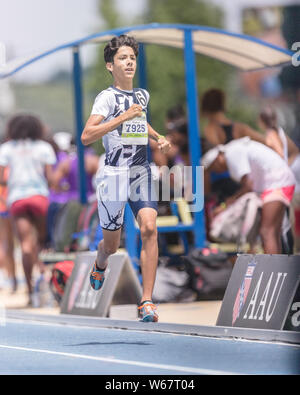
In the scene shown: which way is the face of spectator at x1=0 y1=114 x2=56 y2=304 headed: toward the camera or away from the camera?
away from the camera

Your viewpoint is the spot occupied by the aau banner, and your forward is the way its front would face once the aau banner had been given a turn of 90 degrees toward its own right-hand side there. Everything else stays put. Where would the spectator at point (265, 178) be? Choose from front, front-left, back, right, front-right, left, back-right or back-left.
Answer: right

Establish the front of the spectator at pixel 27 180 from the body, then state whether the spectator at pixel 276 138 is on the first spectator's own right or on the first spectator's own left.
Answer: on the first spectator's own right

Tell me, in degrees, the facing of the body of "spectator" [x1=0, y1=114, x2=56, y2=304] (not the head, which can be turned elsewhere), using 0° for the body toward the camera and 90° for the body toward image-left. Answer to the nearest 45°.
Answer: approximately 180°

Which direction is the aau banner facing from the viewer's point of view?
toward the camera

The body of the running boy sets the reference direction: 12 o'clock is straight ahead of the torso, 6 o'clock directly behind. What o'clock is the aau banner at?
The aau banner is roughly at 10 o'clock from the running boy.

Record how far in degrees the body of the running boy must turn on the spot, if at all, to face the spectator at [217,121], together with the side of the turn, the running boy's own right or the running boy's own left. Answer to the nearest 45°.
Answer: approximately 135° to the running boy's own left

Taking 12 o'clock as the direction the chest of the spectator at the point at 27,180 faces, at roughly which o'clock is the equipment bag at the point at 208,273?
The equipment bag is roughly at 4 o'clock from the spectator.

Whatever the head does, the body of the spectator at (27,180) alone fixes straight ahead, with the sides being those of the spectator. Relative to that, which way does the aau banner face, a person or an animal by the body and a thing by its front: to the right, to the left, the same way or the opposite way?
the opposite way

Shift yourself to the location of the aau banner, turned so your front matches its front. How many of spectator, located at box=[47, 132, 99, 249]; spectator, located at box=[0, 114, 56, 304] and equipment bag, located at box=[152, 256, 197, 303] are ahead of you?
0

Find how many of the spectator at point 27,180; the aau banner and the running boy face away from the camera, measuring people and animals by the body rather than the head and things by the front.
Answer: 1

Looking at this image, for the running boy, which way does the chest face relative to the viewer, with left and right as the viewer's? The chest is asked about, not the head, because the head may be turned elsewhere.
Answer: facing the viewer and to the right of the viewer

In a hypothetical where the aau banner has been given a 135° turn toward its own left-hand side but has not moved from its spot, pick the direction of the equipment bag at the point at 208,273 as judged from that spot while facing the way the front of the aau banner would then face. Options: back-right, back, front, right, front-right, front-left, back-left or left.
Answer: front-left
